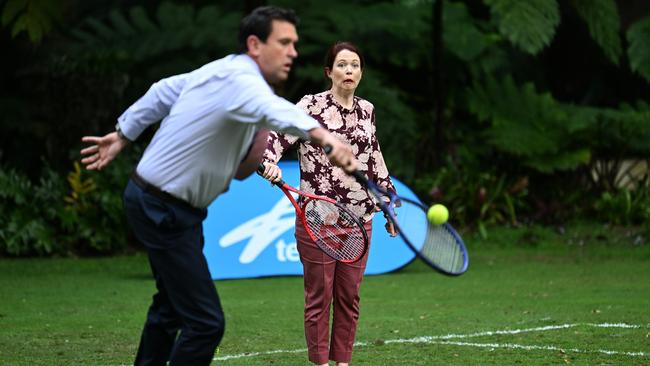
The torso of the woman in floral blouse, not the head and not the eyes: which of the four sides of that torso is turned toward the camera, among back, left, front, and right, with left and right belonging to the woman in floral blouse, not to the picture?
front

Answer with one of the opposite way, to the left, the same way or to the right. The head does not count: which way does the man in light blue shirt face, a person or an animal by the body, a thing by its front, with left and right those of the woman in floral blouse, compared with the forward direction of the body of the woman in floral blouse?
to the left

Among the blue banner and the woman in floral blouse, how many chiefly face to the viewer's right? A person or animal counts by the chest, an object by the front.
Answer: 0

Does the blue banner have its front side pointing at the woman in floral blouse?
yes

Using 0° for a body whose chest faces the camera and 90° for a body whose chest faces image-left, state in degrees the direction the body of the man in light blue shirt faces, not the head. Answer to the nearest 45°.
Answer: approximately 270°

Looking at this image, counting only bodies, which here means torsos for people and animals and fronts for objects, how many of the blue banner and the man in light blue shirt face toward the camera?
1

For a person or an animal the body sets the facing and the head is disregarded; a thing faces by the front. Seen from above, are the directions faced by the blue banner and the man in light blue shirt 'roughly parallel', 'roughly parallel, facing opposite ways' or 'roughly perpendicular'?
roughly perpendicular

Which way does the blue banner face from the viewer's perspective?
toward the camera

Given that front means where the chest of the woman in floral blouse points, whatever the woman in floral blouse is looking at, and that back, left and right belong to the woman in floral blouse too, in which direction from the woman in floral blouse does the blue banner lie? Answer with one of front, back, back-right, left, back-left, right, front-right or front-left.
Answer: back

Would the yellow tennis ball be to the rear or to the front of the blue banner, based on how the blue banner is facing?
to the front
